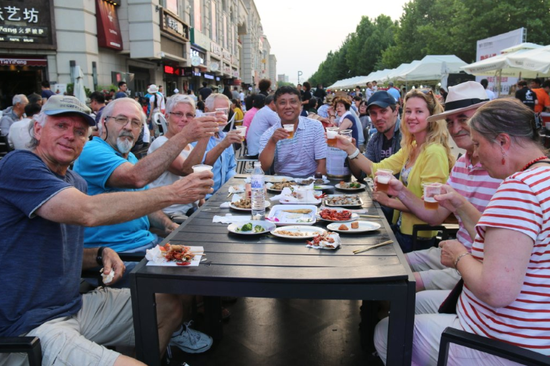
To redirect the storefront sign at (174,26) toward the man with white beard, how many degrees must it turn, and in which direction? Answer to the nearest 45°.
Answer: approximately 45° to its right

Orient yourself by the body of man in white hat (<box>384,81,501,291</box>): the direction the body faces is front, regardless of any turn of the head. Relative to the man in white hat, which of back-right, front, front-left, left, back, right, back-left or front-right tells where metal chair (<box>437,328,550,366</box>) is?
front-left

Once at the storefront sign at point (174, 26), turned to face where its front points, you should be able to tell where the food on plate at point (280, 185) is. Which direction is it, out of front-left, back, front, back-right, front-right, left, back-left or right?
front-right

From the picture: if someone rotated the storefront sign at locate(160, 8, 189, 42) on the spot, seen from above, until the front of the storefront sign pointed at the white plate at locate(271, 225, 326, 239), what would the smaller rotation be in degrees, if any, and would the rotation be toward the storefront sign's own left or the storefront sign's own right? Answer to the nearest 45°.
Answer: approximately 45° to the storefront sign's own right

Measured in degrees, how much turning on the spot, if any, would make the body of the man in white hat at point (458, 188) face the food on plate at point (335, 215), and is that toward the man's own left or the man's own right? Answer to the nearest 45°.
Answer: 0° — they already face it

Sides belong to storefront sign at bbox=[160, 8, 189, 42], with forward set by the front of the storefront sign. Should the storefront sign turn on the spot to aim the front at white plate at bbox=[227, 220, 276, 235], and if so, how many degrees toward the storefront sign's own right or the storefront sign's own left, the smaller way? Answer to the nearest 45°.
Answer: approximately 45° to the storefront sign's own right

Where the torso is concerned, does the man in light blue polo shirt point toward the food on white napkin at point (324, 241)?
yes

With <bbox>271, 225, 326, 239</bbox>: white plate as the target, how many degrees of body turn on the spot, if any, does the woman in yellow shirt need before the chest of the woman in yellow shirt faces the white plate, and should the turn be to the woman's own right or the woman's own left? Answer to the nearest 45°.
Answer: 0° — they already face it

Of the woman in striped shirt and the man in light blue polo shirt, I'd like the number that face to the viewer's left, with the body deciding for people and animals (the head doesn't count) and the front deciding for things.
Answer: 1

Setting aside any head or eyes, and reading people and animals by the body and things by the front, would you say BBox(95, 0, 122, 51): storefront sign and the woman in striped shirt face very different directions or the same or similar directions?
very different directions

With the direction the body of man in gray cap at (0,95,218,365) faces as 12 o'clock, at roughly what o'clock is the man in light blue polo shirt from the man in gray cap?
The man in light blue polo shirt is roughly at 9 o'clock from the man in gray cap.
